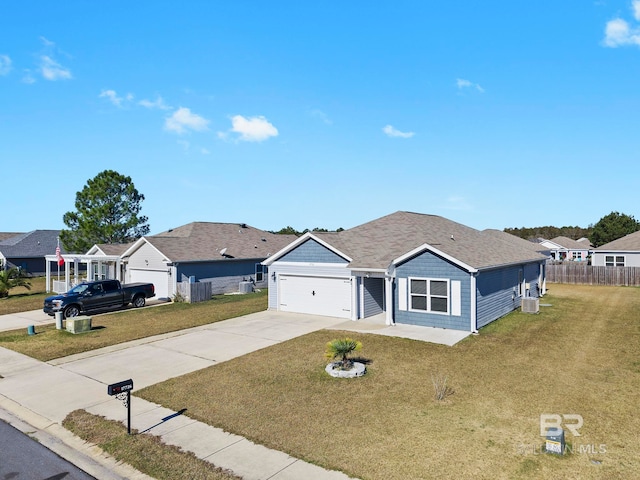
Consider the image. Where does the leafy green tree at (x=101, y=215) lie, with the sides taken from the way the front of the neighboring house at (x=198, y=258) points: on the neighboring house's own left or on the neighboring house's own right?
on the neighboring house's own right

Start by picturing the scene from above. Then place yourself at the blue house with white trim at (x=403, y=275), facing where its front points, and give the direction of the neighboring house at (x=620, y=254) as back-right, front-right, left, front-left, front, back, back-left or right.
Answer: back

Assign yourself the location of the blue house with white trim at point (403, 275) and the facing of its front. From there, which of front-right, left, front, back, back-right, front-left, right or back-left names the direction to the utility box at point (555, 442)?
front-left

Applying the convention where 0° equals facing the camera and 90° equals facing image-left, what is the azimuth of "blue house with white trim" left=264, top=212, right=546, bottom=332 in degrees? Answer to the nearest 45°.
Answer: approximately 45°

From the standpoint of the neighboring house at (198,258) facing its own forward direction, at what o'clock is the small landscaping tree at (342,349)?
The small landscaping tree is roughly at 10 o'clock from the neighboring house.

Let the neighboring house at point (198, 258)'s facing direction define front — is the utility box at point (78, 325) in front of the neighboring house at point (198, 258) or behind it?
in front

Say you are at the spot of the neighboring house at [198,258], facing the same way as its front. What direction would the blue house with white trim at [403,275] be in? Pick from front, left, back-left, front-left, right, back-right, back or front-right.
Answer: left

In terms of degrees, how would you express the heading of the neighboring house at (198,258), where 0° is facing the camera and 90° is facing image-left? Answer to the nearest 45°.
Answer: approximately 45°

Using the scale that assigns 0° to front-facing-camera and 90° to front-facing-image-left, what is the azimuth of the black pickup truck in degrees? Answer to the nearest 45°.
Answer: approximately 45°

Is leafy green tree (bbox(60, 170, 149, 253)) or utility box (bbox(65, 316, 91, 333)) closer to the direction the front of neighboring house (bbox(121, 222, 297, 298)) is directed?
the utility box

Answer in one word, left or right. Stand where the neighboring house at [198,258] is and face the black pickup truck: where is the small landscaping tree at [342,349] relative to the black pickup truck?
left
